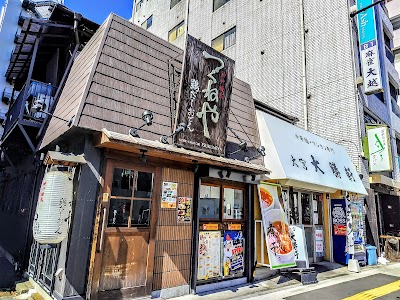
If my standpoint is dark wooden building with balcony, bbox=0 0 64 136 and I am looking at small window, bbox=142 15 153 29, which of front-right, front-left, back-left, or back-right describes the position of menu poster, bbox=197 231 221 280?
front-right

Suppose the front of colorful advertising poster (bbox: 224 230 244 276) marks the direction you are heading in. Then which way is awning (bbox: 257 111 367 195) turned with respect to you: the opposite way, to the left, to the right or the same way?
the same way

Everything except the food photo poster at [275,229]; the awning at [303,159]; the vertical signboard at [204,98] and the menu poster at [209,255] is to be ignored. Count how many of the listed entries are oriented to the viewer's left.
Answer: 0

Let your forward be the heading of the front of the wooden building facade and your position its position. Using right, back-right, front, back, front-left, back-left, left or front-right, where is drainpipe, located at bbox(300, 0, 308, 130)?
left

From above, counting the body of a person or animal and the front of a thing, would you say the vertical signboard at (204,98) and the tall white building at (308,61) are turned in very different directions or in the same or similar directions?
same or similar directions

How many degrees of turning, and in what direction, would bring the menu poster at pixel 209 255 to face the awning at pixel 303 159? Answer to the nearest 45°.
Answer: approximately 90° to its left

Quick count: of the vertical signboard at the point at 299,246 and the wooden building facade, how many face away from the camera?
0

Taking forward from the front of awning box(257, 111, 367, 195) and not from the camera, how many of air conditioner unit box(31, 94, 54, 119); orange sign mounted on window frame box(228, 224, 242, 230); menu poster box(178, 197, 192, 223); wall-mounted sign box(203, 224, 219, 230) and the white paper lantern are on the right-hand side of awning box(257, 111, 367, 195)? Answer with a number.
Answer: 5

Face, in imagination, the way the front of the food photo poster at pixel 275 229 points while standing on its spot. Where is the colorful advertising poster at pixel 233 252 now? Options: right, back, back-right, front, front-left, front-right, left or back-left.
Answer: right

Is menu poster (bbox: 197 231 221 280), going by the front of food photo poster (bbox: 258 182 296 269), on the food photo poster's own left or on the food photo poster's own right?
on the food photo poster's own right

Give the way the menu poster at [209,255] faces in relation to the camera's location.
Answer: facing the viewer and to the right of the viewer

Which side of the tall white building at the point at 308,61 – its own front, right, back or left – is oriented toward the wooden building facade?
right

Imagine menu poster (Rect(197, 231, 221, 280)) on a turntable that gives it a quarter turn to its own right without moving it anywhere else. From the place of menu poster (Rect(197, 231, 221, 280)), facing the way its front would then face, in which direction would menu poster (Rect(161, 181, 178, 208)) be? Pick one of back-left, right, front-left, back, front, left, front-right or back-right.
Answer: front

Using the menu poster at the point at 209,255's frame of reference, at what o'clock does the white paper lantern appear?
The white paper lantern is roughly at 3 o'clock from the menu poster.

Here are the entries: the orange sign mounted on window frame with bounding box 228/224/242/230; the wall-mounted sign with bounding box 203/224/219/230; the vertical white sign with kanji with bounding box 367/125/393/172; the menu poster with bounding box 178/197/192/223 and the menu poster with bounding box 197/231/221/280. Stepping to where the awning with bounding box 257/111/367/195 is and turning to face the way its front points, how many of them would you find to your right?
4
